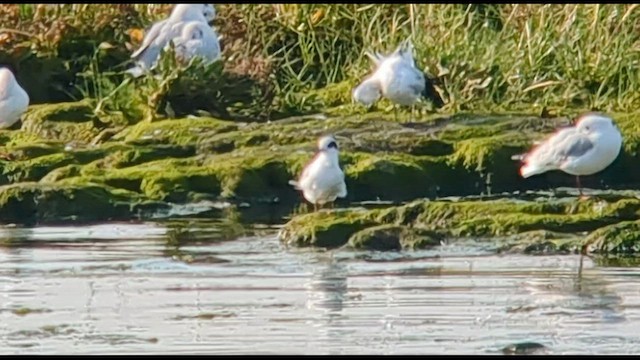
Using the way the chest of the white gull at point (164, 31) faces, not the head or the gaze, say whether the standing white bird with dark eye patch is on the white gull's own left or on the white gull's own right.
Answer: on the white gull's own right

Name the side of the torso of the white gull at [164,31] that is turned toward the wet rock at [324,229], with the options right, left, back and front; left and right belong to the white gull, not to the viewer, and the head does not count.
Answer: right

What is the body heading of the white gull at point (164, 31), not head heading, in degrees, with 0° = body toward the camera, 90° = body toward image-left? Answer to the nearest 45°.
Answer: approximately 270°

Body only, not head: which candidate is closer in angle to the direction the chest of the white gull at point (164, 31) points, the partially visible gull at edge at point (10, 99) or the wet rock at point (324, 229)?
the wet rock

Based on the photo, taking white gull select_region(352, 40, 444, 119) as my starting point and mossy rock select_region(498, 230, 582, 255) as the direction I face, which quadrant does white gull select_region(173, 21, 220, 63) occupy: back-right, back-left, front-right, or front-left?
back-right

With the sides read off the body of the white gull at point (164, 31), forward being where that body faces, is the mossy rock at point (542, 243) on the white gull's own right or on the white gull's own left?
on the white gull's own right

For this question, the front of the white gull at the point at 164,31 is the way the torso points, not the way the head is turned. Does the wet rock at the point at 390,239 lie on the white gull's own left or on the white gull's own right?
on the white gull's own right

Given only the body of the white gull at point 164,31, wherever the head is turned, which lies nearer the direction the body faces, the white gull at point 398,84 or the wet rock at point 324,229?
the white gull
